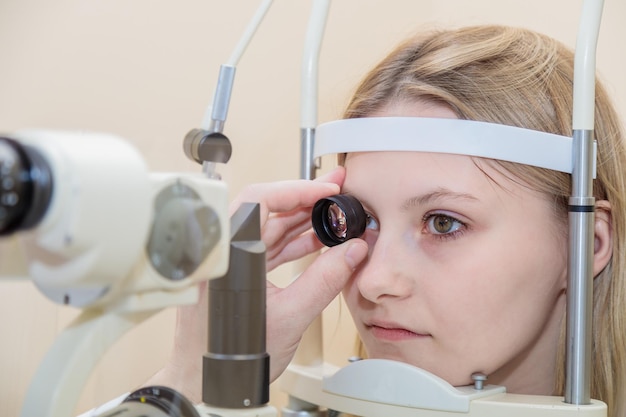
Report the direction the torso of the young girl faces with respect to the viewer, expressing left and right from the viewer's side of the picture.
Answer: facing the viewer and to the left of the viewer

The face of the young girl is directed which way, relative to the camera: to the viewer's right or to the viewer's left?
to the viewer's left
